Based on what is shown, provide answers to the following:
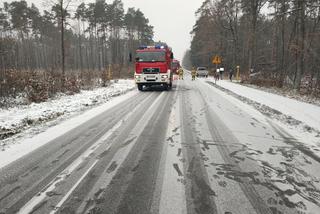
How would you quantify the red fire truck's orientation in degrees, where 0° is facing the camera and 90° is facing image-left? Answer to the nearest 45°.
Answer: approximately 0°
